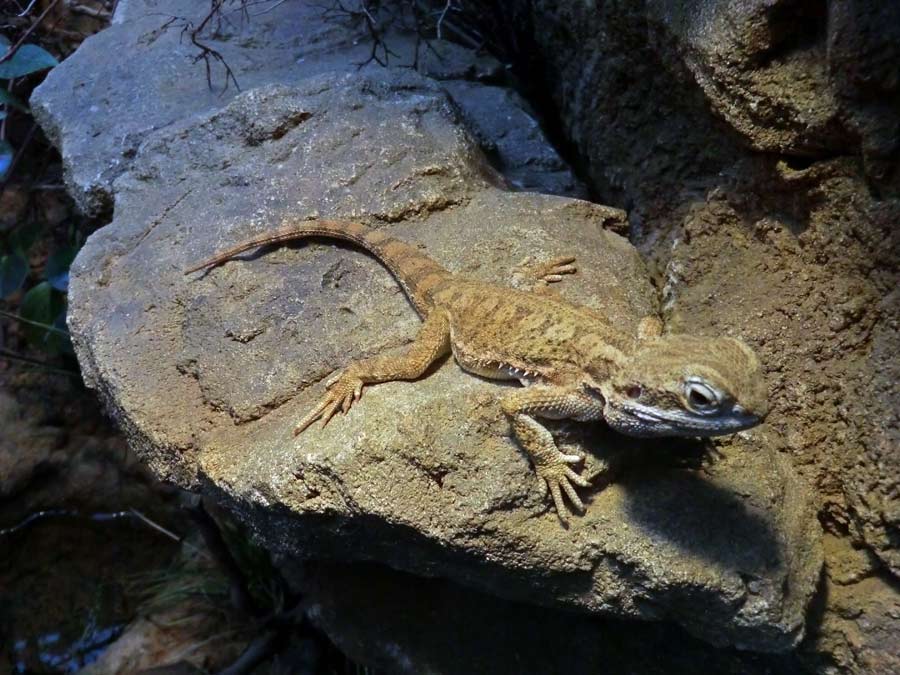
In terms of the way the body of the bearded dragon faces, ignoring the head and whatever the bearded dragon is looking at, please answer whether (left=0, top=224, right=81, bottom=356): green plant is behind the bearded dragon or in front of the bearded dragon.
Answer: behind

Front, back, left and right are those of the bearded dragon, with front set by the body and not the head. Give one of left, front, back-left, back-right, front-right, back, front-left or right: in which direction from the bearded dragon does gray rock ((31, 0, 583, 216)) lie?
back

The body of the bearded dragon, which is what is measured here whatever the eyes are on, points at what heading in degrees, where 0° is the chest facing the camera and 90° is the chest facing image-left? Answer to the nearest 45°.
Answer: approximately 315°
